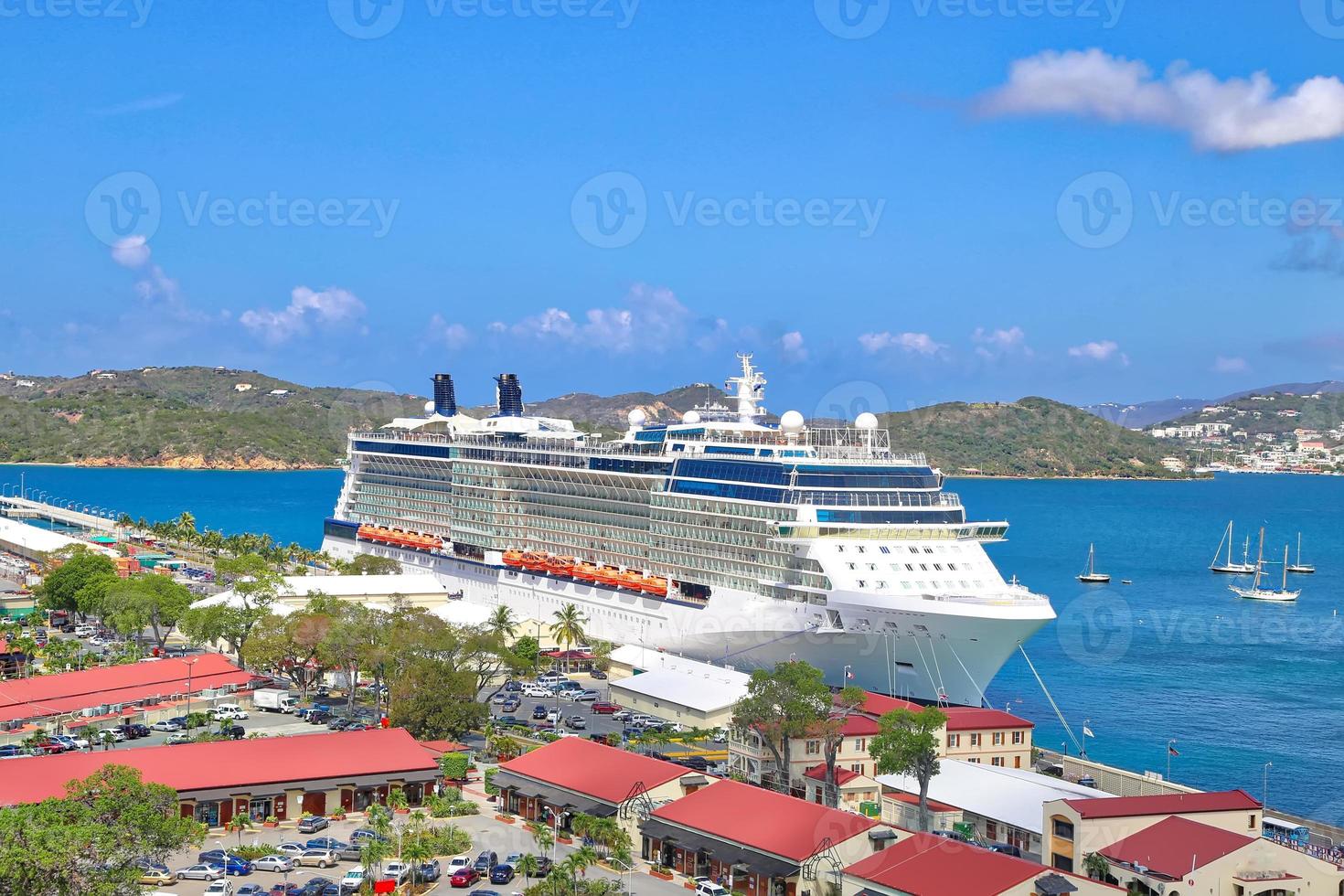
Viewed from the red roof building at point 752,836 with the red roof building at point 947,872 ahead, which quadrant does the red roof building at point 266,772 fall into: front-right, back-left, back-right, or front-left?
back-right

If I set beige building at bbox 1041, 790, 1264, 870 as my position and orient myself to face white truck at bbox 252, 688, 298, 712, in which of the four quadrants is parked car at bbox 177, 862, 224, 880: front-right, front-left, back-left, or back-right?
front-left

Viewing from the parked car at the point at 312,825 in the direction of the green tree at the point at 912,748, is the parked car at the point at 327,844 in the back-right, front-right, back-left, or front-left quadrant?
front-right

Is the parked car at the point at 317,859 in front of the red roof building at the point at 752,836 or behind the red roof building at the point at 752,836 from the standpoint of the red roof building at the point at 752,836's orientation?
in front

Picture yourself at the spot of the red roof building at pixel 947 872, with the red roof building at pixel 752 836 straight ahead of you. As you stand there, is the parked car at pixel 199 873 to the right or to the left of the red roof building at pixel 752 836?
left

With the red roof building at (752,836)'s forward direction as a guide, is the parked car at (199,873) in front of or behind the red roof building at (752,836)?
in front

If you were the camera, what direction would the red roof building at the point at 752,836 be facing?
facing the viewer and to the left of the viewer

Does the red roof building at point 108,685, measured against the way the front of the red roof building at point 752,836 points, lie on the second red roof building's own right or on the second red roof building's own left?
on the second red roof building's own right

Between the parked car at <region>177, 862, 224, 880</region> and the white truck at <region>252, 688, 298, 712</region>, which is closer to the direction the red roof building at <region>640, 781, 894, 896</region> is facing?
the parked car

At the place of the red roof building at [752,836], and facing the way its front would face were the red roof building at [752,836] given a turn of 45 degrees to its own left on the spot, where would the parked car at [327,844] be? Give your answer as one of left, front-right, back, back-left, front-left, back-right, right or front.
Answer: right

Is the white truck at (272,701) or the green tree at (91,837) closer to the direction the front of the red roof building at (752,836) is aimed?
the green tree

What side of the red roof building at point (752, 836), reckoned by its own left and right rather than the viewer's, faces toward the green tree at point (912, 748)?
back

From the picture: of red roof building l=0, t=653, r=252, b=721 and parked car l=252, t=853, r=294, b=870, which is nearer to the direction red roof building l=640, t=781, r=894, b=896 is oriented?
the parked car

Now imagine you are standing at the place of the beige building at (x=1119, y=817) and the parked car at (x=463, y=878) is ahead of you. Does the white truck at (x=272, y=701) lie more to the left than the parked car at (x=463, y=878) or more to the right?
right

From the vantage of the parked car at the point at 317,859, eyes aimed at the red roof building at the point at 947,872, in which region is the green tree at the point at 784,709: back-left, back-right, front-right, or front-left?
front-left

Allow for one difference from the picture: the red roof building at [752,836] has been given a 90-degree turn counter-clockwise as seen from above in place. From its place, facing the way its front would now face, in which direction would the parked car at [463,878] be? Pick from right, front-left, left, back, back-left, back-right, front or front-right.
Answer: back-right

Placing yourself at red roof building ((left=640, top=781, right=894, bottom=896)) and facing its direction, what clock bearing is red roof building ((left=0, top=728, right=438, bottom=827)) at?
red roof building ((left=0, top=728, right=438, bottom=827)) is roughly at 2 o'clock from red roof building ((left=640, top=781, right=894, bottom=896)).
